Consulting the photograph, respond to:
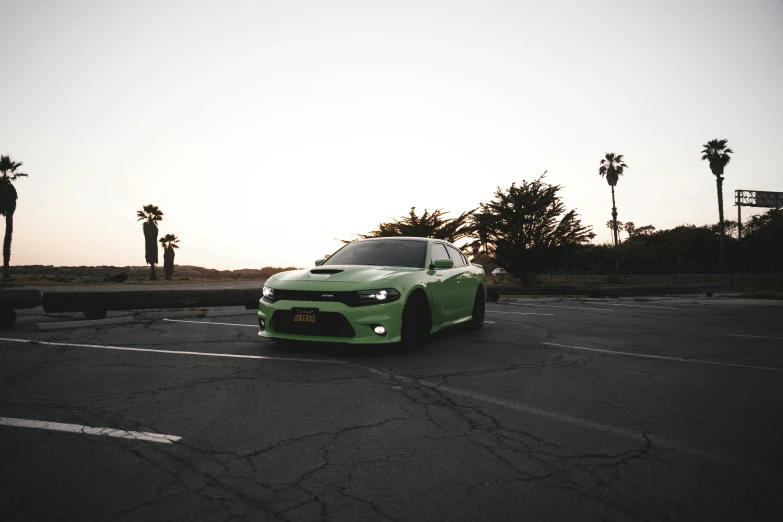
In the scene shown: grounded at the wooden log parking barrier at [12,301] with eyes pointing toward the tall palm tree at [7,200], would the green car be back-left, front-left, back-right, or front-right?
back-right

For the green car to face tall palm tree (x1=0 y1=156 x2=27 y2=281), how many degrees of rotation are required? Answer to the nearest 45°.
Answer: approximately 90° to its right

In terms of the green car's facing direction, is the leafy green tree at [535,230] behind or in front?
behind

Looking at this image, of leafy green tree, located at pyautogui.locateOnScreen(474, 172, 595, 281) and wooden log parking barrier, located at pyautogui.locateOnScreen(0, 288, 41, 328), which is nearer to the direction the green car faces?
the wooden log parking barrier

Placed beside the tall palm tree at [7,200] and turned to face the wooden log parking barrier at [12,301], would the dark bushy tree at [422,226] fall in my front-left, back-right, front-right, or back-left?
front-left

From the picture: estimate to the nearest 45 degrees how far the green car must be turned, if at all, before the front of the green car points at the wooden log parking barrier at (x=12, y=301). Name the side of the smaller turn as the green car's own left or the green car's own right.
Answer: approximately 90° to the green car's own right

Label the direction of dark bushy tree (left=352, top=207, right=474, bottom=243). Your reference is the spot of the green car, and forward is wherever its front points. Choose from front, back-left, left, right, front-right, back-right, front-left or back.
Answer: back-right
